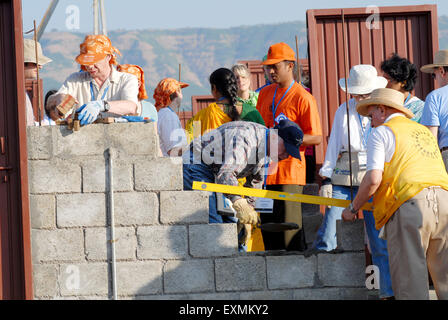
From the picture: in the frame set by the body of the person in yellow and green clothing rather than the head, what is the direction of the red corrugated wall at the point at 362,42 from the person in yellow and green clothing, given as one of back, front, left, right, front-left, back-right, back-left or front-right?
right

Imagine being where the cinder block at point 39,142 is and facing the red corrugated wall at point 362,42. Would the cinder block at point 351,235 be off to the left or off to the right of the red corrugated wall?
right

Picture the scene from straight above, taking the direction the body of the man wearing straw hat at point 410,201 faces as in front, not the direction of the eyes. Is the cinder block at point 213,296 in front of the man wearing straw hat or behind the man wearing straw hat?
in front

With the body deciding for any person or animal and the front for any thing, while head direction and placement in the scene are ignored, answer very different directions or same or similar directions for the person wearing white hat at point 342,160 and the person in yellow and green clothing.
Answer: very different directions

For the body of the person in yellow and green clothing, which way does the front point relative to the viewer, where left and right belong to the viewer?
facing away from the viewer and to the left of the viewer

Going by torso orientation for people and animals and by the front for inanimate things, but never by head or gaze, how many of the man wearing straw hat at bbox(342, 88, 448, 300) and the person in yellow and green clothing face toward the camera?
0

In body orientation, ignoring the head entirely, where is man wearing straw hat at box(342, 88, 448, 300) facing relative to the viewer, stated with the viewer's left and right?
facing away from the viewer and to the left of the viewer

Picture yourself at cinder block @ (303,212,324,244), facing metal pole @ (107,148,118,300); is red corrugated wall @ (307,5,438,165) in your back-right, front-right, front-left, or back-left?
back-right
